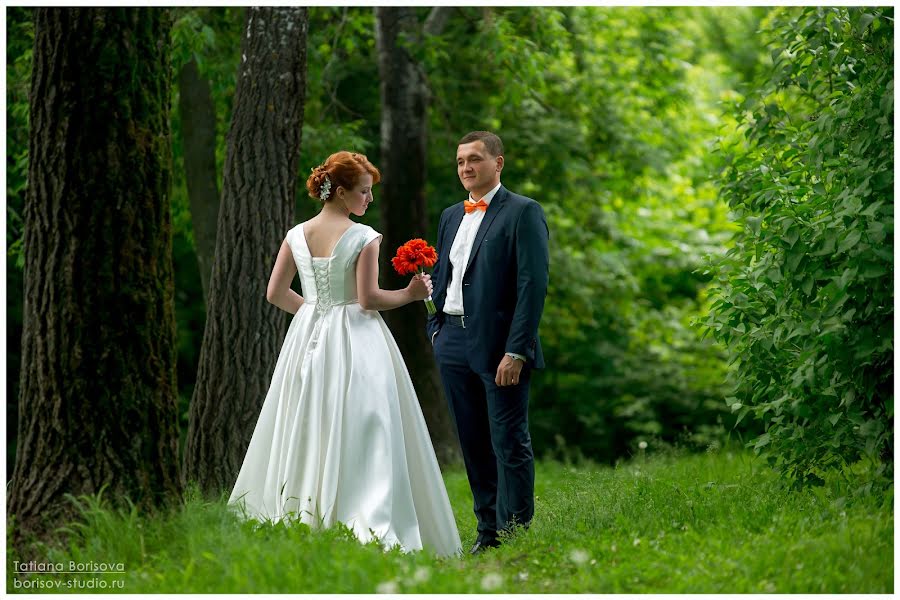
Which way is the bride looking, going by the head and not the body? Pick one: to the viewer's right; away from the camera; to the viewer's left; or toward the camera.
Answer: to the viewer's right

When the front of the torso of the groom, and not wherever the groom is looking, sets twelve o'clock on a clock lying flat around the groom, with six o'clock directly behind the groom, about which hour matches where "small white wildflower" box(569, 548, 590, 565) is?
The small white wildflower is roughly at 10 o'clock from the groom.

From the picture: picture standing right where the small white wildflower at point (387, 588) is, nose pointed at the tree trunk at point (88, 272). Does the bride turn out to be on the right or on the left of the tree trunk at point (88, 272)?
right

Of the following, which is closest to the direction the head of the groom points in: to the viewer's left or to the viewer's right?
to the viewer's left

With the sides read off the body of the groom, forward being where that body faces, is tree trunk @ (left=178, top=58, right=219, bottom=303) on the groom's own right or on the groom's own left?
on the groom's own right

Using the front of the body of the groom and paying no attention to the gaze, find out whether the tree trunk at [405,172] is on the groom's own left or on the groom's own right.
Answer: on the groom's own right

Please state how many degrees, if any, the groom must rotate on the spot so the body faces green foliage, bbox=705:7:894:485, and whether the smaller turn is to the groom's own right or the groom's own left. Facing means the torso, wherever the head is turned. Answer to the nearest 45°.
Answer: approximately 135° to the groom's own left

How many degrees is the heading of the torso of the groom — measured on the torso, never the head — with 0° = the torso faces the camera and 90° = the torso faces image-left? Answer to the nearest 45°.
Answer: approximately 45°
